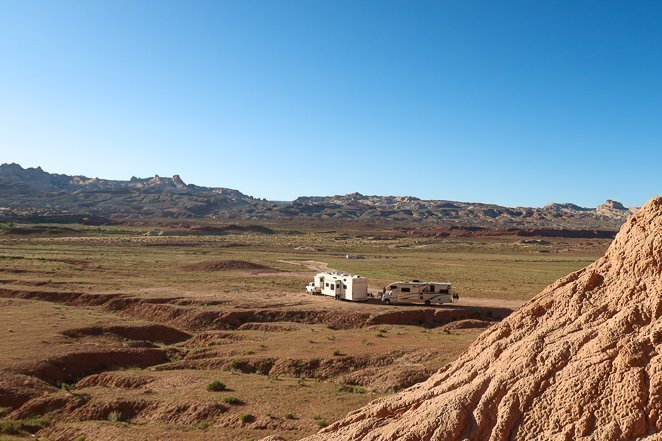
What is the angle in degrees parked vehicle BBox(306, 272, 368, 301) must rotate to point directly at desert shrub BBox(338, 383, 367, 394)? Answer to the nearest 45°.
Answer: approximately 135° to its left

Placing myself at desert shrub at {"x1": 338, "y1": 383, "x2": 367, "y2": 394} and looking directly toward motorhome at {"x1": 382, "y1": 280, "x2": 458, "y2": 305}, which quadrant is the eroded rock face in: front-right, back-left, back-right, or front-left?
back-right

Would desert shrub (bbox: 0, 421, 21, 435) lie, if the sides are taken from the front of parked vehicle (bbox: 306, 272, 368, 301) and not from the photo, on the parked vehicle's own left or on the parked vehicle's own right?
on the parked vehicle's own left

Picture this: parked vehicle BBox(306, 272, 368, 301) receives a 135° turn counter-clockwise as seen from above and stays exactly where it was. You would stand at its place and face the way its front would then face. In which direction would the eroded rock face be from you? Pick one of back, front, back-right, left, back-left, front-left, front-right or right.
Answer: front

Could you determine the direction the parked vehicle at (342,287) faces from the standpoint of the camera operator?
facing away from the viewer and to the left of the viewer

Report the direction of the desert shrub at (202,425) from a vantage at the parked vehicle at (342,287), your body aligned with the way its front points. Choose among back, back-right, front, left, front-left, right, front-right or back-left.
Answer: back-left

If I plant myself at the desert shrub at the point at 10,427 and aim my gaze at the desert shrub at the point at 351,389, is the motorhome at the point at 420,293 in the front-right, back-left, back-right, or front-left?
front-left

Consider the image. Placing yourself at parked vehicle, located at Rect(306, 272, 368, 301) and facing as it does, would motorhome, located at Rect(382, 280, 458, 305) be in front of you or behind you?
behind

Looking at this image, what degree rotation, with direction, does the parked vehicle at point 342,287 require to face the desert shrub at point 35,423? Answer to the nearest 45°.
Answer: approximately 135° to its left

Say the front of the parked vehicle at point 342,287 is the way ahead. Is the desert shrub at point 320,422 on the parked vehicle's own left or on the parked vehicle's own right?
on the parked vehicle's own left
